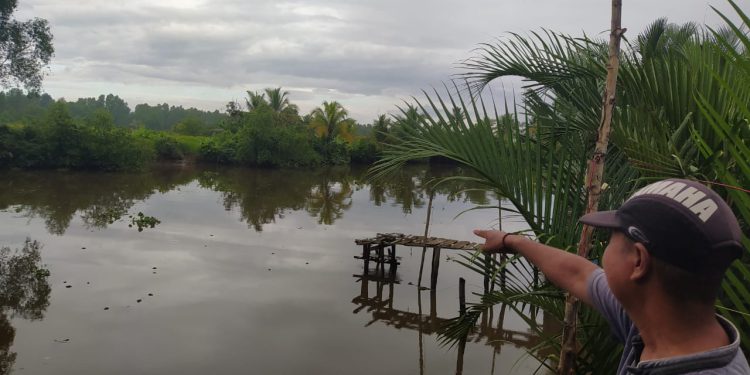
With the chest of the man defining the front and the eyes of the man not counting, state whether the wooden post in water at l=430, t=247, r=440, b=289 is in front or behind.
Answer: in front

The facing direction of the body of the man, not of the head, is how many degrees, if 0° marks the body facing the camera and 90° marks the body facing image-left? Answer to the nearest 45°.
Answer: approximately 135°

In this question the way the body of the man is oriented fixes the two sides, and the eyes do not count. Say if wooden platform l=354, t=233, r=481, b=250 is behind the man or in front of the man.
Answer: in front

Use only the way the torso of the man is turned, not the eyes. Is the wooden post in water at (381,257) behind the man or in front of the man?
in front

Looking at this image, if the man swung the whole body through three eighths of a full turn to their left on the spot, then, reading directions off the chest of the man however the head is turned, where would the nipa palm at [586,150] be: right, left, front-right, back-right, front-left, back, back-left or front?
back
